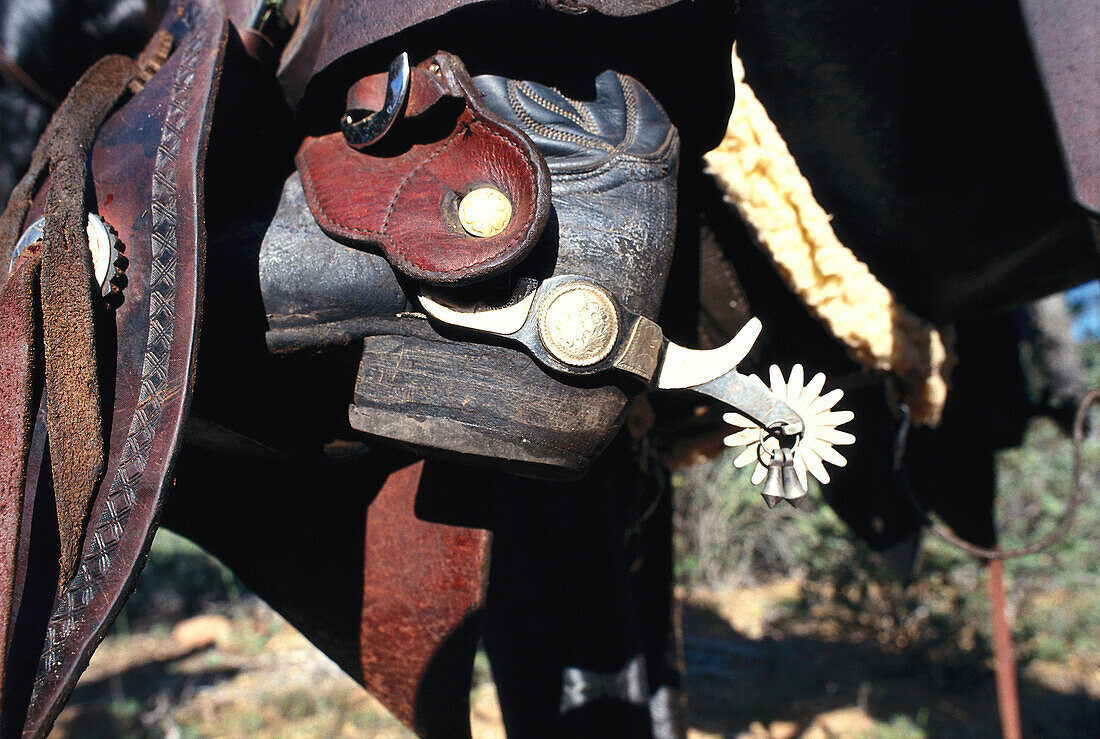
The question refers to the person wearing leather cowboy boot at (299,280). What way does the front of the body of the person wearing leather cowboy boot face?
to the viewer's left
